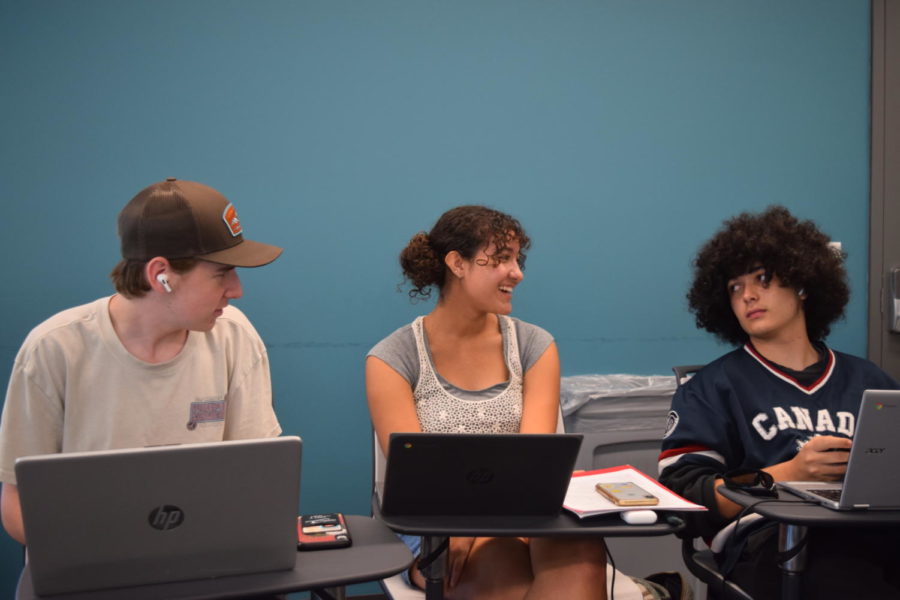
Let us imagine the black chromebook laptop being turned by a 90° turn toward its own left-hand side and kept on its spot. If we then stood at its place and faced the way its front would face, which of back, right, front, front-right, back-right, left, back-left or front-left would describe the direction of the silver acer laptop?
back

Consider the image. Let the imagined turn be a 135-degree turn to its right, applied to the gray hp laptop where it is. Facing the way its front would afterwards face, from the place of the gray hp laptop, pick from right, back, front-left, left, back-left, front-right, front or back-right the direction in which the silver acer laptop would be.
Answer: front-left

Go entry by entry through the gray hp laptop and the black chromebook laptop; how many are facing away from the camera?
2

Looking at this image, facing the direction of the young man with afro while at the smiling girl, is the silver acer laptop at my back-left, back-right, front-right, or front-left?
front-right

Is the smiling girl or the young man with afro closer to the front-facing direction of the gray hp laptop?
the smiling girl

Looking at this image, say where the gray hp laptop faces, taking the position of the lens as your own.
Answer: facing away from the viewer

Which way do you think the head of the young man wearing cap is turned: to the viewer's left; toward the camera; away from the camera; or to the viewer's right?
to the viewer's right

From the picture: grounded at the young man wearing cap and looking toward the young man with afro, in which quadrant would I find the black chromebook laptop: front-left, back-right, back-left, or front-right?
front-right

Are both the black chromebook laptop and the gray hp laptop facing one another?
no

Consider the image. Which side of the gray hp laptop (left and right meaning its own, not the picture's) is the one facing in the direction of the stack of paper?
right

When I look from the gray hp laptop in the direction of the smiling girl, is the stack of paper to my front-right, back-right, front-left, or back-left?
front-right

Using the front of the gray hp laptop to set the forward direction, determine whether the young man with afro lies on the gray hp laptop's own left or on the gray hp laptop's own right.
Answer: on the gray hp laptop's own right

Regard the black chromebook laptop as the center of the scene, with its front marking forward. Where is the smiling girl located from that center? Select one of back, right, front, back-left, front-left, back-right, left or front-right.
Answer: front

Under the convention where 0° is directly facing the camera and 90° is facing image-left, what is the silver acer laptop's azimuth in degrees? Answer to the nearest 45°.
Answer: approximately 135°

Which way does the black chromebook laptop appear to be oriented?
away from the camera

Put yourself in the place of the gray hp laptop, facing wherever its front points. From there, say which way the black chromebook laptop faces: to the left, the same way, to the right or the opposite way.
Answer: the same way
